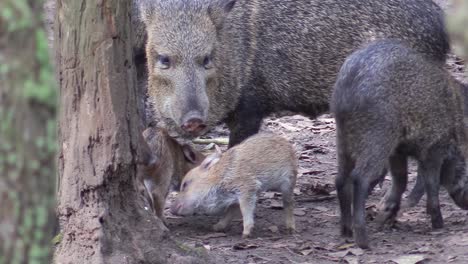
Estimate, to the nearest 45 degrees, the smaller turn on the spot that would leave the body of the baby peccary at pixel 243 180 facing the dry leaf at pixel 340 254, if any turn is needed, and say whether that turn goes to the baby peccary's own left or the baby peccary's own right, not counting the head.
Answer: approximately 135° to the baby peccary's own left

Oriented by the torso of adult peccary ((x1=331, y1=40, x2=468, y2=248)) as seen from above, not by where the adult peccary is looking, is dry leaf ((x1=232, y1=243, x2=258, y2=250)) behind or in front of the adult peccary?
behind

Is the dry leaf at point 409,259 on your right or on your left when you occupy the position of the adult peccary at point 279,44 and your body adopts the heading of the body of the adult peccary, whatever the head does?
on your left

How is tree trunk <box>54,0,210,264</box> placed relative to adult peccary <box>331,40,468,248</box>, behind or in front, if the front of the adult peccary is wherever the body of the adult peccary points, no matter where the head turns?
behind

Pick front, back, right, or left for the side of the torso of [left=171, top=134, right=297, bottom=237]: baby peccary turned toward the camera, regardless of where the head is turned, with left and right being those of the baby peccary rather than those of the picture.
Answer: left

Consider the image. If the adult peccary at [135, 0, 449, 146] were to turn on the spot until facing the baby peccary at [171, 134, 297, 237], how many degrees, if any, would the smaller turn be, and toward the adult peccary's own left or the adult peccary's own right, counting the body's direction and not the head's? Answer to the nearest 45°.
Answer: approximately 45° to the adult peccary's own left

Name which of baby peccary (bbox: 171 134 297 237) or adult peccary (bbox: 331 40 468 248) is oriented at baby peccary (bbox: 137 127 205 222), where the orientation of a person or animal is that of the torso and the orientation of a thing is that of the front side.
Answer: baby peccary (bbox: 171 134 297 237)

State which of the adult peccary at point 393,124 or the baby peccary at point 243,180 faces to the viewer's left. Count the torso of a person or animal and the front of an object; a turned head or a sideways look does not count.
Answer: the baby peccary
